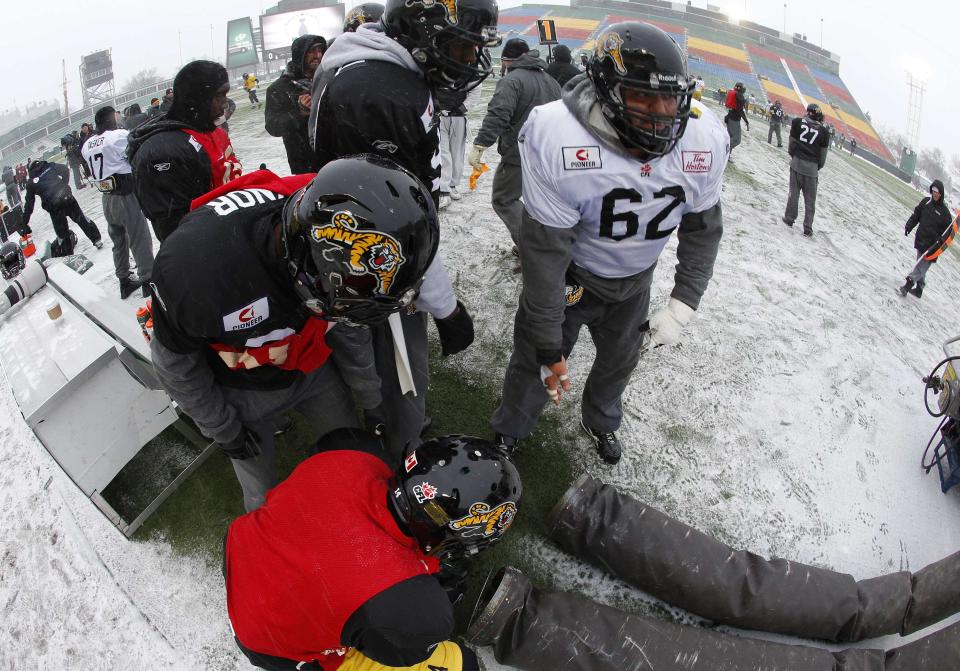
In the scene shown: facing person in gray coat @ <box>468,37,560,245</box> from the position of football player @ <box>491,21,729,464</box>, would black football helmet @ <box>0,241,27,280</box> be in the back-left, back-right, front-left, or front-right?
front-left

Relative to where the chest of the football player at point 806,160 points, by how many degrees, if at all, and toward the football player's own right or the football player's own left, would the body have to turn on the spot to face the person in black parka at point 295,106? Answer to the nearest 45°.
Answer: approximately 135° to the football player's own left

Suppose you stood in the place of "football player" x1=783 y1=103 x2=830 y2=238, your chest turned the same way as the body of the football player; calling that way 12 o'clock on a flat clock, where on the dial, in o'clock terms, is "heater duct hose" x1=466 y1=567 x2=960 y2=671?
The heater duct hose is roughly at 6 o'clock from the football player.

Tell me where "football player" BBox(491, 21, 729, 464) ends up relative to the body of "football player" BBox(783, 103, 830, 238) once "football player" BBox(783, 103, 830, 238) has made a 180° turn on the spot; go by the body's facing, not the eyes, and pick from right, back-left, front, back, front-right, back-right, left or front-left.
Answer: front

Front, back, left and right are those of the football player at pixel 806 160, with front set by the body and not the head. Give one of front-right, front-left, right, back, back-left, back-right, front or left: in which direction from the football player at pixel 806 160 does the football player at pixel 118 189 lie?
back-left

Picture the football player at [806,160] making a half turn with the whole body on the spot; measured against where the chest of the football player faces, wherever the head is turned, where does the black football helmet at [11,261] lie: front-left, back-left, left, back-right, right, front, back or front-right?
front-right

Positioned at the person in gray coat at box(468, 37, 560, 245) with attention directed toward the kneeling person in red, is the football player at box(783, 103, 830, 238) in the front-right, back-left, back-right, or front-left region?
back-left

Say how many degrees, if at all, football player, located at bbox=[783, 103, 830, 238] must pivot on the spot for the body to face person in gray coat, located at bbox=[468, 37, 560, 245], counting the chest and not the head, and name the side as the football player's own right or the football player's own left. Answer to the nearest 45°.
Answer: approximately 135° to the football player's own left

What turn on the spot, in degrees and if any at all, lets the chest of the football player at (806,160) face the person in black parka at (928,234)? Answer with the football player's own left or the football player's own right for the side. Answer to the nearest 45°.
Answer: approximately 90° to the football player's own right

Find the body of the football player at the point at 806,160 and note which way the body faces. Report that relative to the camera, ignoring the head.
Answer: away from the camera
